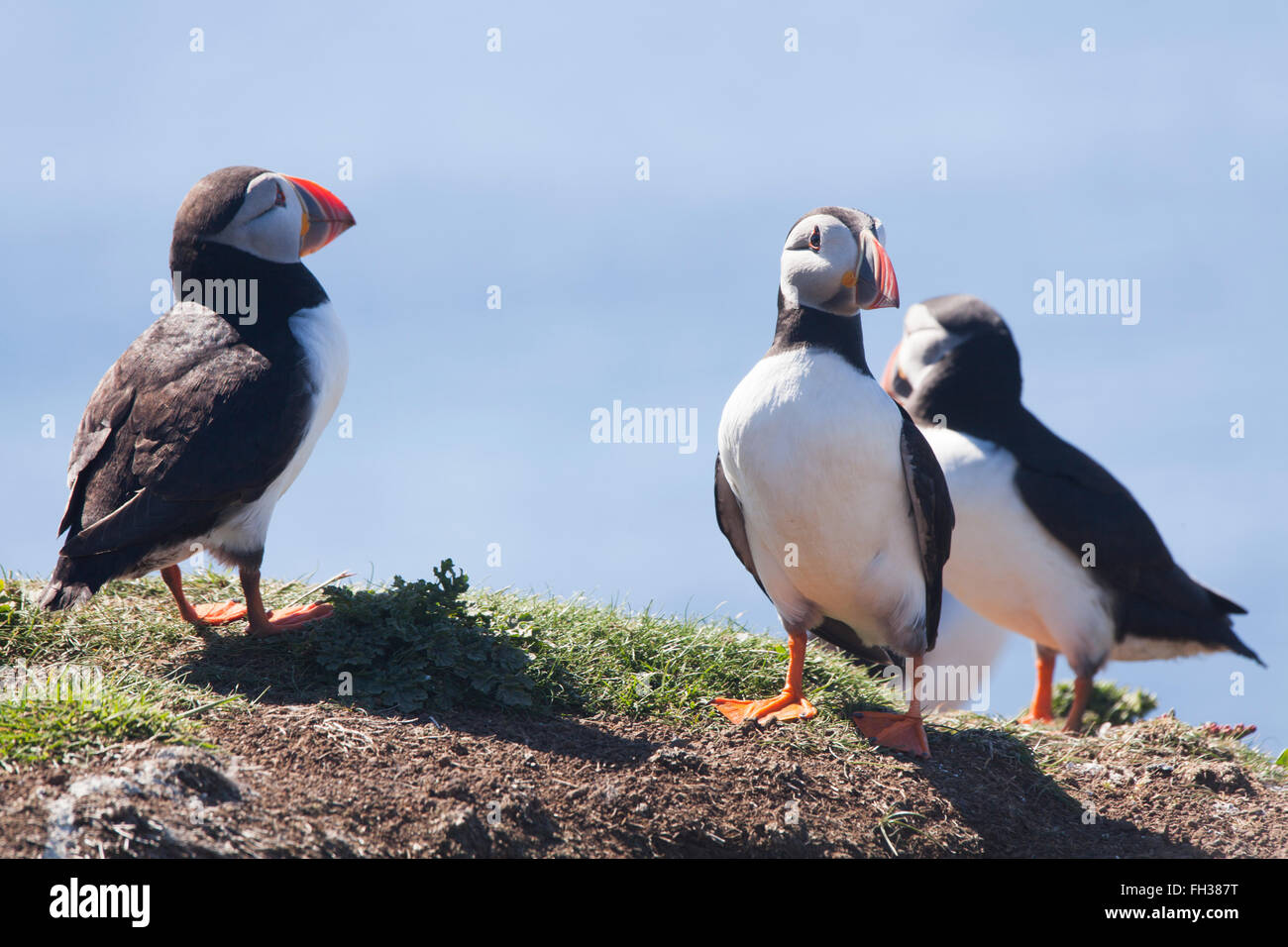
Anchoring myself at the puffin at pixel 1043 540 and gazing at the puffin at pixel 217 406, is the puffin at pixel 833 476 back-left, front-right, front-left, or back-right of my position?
front-left

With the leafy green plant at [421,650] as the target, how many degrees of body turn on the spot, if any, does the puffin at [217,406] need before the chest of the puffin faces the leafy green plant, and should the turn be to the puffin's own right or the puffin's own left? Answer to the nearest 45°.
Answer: approximately 45° to the puffin's own right

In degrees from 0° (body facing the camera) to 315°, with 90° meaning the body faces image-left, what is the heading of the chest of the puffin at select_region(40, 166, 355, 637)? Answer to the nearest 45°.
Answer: approximately 270°

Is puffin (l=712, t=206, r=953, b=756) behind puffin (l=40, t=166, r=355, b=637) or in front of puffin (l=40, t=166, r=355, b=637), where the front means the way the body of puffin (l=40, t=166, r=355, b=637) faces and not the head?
in front

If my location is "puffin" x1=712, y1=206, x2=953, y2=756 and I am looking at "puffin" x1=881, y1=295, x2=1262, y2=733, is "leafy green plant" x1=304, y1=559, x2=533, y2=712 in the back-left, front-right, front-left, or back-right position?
back-left

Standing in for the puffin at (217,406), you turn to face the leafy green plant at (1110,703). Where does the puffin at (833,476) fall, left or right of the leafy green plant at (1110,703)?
right
